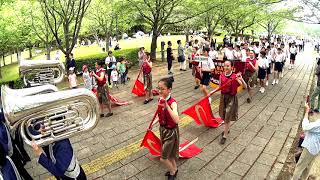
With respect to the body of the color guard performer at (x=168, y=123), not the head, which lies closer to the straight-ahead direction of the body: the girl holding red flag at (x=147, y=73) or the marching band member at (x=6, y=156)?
the marching band member

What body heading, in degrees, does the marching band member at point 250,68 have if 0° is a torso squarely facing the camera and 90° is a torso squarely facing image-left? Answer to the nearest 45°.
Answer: approximately 45°

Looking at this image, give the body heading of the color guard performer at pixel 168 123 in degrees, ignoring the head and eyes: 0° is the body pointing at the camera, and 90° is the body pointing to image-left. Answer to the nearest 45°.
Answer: approximately 45°

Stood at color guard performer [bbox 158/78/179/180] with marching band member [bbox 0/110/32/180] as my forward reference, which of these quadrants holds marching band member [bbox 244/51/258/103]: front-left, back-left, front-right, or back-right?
back-right

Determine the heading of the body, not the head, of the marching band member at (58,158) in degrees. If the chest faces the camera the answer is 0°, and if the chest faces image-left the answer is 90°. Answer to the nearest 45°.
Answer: approximately 90°

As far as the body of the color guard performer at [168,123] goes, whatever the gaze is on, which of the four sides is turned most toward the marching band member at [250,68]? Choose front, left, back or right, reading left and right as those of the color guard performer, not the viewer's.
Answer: back

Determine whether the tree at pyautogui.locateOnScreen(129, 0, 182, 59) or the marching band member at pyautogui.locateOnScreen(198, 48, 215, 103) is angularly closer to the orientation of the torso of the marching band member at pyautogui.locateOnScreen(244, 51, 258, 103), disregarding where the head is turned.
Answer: the marching band member

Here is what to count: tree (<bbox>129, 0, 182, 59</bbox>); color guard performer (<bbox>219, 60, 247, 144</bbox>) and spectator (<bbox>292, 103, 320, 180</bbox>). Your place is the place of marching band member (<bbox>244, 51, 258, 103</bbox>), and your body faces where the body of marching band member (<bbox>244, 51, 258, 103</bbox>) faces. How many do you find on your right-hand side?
1

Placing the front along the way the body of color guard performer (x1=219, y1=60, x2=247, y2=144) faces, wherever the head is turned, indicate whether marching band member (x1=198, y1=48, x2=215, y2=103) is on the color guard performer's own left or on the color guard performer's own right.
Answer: on the color guard performer's own right

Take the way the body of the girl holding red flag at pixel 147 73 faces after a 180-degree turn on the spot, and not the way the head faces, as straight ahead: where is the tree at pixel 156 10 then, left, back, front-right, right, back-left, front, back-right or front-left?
front-left
